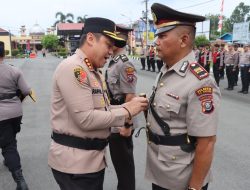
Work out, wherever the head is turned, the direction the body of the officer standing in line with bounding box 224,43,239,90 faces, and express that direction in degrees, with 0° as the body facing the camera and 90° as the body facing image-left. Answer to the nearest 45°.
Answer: approximately 45°

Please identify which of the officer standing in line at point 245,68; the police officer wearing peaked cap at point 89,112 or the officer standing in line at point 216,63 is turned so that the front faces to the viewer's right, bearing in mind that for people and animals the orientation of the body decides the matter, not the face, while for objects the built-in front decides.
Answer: the police officer wearing peaked cap

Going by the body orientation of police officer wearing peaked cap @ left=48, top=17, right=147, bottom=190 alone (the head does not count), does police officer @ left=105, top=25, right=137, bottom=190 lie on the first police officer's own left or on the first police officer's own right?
on the first police officer's own left

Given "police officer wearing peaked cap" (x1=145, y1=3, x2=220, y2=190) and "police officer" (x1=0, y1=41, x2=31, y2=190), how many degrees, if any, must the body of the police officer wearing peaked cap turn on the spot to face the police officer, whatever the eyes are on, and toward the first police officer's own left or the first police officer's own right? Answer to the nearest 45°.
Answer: approximately 45° to the first police officer's own right

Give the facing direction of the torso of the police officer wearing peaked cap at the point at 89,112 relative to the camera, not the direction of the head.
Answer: to the viewer's right

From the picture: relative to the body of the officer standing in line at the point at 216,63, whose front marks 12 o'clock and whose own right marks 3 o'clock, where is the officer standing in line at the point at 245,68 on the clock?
the officer standing in line at the point at 245,68 is roughly at 10 o'clock from the officer standing in line at the point at 216,63.

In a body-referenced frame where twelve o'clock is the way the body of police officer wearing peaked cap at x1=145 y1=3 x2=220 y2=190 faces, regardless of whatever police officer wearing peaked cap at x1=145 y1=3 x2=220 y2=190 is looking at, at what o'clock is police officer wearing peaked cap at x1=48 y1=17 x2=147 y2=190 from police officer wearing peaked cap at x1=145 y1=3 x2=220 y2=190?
police officer wearing peaked cap at x1=48 y1=17 x2=147 y2=190 is roughly at 12 o'clock from police officer wearing peaked cap at x1=145 y1=3 x2=220 y2=190.

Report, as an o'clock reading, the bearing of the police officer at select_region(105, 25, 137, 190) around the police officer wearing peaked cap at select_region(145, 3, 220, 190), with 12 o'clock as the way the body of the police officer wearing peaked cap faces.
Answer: The police officer is roughly at 2 o'clock from the police officer wearing peaked cap.

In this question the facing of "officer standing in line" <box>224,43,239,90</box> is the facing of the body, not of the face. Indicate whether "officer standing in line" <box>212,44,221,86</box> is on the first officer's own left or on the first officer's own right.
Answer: on the first officer's own right

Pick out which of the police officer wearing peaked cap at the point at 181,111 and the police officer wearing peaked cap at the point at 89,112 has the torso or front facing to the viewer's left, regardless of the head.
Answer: the police officer wearing peaked cap at the point at 181,111

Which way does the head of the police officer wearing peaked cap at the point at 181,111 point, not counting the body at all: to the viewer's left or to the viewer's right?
to the viewer's left
